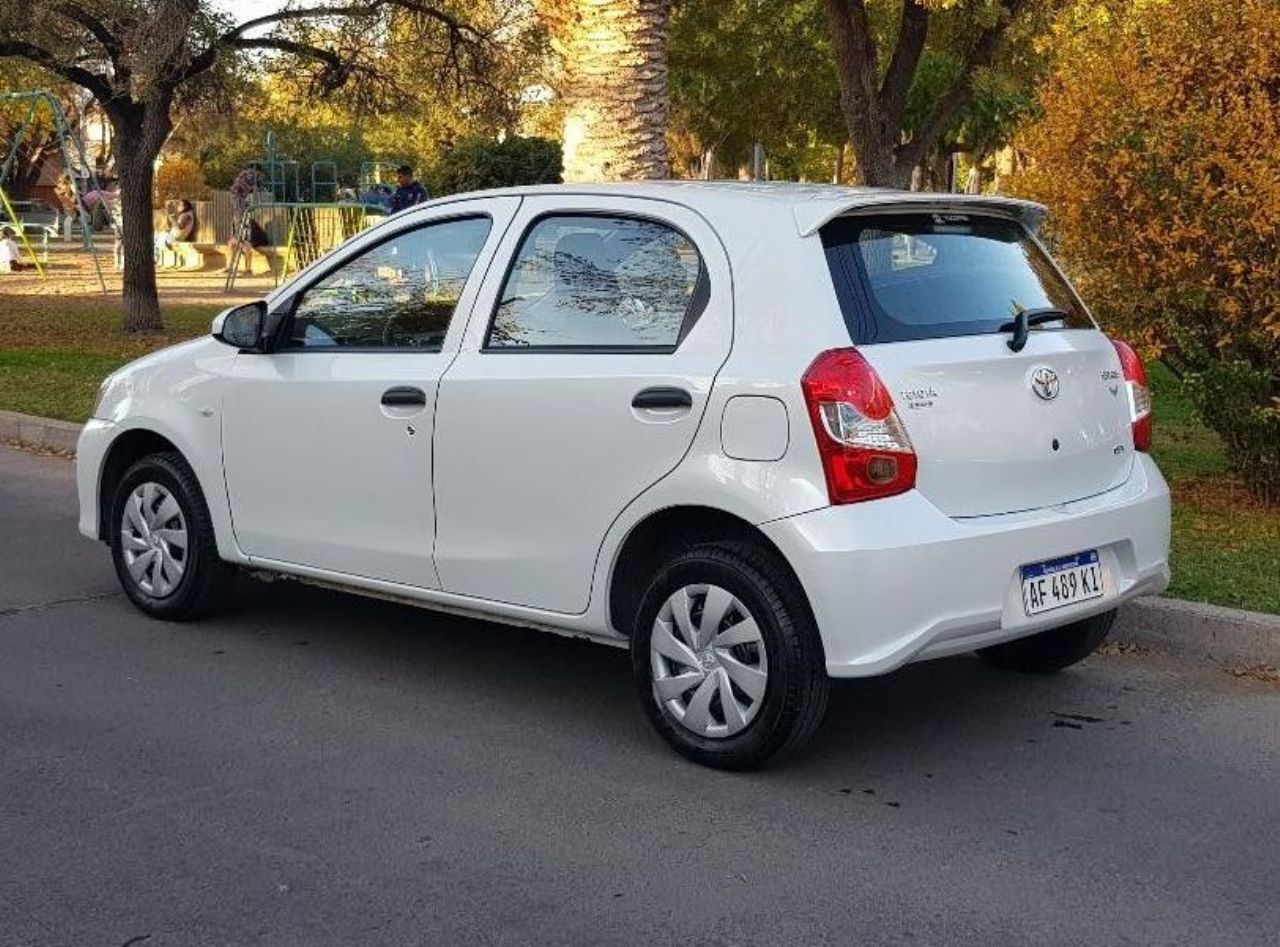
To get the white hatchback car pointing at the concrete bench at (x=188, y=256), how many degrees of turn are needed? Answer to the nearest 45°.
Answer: approximately 45° to its right

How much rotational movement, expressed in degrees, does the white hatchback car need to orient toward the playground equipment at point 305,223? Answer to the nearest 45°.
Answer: approximately 45° to its right

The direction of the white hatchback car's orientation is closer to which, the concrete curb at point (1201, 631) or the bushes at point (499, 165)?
the bushes

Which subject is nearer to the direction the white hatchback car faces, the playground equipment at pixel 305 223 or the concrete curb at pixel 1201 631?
the playground equipment

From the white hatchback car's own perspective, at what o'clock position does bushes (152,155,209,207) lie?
The bushes is roughly at 1 o'clock from the white hatchback car.

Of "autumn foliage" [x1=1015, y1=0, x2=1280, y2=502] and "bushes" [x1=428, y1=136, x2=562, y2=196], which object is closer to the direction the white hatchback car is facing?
the bushes

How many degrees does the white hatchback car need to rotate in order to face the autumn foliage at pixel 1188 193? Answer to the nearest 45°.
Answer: approximately 90° to its right

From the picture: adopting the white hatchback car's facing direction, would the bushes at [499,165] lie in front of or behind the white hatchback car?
in front

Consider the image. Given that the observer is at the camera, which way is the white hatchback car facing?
facing away from the viewer and to the left of the viewer

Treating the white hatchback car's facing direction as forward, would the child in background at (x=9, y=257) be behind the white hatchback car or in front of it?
in front

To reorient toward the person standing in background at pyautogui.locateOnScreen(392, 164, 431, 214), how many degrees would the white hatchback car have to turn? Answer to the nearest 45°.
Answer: approximately 45° to its right

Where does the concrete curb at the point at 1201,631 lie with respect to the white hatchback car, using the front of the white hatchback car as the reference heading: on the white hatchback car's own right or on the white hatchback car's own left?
on the white hatchback car's own right
